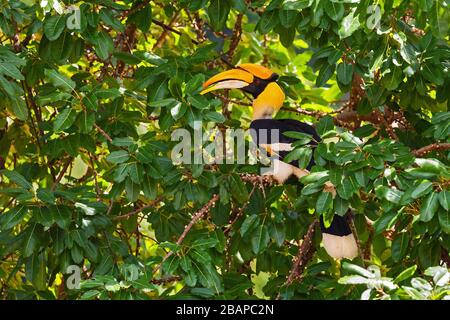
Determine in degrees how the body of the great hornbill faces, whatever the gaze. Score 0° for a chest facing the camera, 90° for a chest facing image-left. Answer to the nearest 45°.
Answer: approximately 90°
